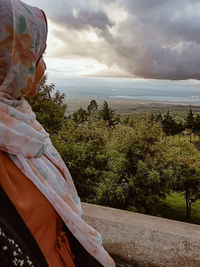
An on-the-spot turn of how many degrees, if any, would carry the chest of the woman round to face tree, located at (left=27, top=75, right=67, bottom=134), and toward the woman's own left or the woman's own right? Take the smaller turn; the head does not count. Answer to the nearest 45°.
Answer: approximately 45° to the woman's own left

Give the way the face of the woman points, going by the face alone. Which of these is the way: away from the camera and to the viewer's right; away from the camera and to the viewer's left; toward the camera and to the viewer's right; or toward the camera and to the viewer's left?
away from the camera and to the viewer's right

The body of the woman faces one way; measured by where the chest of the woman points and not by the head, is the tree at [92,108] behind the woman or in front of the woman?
in front

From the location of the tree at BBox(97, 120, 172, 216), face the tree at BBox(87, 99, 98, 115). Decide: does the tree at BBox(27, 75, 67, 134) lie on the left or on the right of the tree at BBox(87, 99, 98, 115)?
left

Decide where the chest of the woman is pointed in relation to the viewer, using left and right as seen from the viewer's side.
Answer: facing away from the viewer and to the right of the viewer

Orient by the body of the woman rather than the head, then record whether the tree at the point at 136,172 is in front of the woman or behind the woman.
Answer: in front
